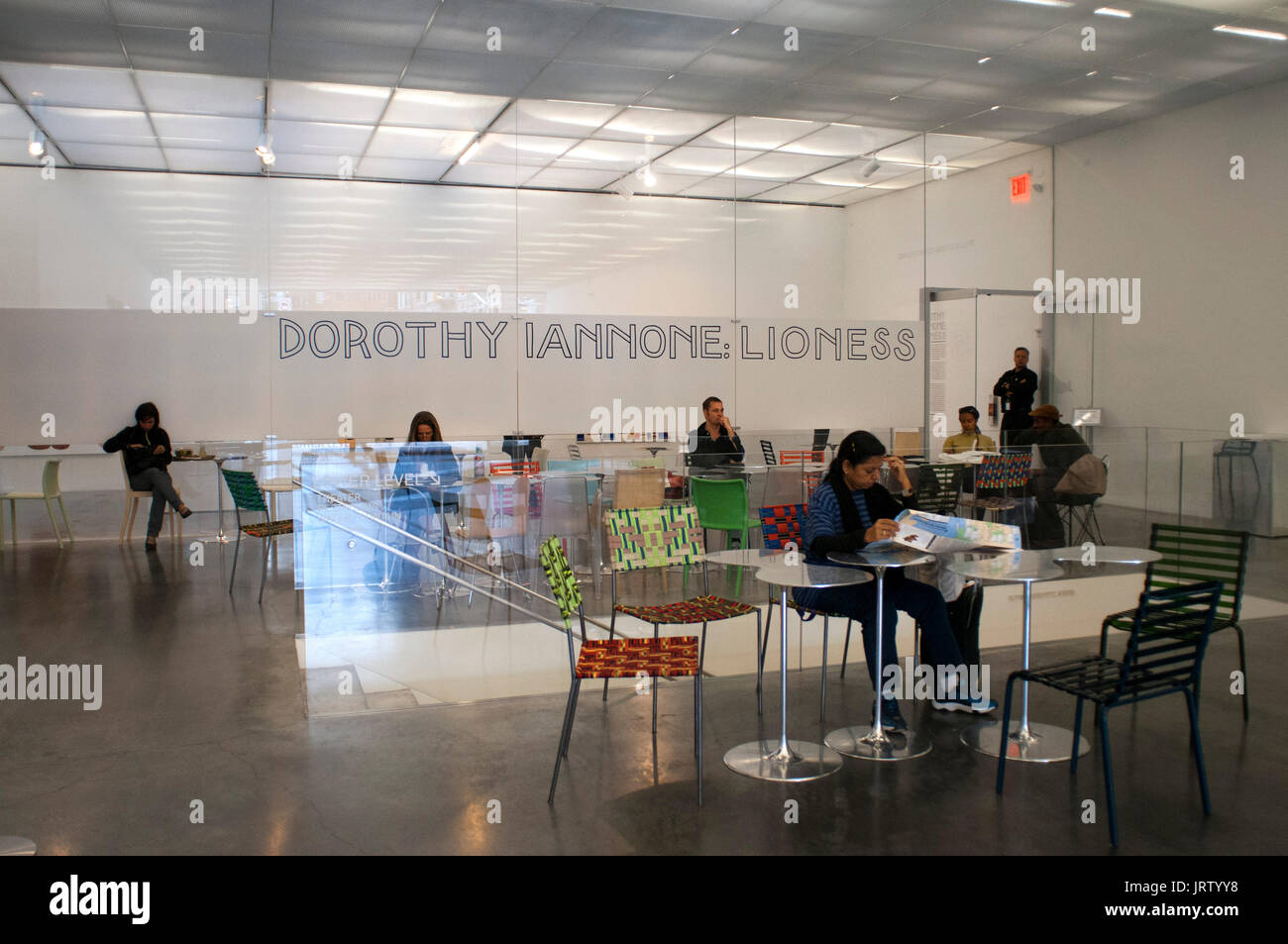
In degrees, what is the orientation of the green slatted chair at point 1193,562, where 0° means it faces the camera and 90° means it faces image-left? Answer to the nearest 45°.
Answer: approximately 45°

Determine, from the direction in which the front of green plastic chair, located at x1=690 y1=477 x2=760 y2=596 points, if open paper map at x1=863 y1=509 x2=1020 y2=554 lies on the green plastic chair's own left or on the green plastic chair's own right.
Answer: on the green plastic chair's own right

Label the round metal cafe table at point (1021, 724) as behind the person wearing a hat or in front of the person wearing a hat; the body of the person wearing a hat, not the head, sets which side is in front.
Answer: in front

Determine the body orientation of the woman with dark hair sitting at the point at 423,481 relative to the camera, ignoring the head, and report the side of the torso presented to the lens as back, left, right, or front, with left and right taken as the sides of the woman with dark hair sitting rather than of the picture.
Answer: front

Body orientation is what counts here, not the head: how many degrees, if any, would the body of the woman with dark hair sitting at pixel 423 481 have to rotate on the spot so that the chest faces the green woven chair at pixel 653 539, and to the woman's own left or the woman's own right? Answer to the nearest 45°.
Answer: approximately 45° to the woman's own left

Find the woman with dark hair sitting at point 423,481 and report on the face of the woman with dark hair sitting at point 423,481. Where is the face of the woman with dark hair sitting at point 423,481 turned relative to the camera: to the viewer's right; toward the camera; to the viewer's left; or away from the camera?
toward the camera

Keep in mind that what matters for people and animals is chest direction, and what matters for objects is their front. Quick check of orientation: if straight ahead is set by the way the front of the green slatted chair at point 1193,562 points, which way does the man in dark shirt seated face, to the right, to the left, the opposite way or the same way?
to the left

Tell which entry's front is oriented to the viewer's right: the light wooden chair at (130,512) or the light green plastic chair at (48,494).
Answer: the light wooden chair at (130,512)

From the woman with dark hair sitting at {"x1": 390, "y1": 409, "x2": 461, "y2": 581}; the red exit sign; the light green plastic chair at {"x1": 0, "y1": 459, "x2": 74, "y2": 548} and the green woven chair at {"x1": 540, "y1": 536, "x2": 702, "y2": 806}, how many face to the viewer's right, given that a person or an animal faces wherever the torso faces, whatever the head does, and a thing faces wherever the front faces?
1
